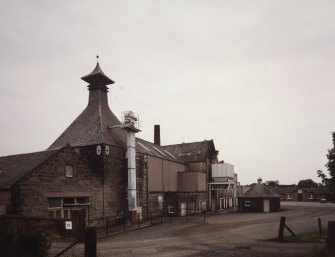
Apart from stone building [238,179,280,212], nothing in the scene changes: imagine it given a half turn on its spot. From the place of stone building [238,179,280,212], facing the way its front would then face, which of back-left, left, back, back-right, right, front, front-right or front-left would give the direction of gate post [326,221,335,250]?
back

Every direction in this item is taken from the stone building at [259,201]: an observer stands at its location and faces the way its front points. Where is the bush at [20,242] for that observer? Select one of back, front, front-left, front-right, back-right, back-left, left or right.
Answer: front

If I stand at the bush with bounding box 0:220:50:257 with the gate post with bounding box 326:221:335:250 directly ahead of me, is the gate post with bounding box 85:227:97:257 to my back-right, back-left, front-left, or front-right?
front-right

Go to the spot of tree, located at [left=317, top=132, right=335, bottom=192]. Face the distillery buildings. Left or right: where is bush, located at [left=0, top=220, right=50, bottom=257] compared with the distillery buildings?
left

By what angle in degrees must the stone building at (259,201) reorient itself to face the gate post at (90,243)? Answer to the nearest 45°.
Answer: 0° — it already faces it

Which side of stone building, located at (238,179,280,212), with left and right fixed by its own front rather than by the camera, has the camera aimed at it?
front

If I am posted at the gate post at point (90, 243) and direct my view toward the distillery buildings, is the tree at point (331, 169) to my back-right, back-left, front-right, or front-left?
front-right

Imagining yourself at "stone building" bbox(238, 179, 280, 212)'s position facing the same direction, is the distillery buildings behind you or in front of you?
in front
